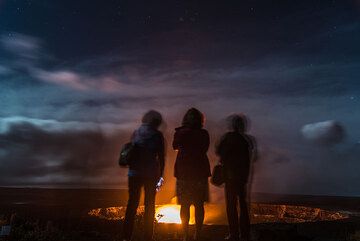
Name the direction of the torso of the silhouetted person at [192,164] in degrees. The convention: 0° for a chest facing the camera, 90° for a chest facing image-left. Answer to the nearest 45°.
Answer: approximately 180°

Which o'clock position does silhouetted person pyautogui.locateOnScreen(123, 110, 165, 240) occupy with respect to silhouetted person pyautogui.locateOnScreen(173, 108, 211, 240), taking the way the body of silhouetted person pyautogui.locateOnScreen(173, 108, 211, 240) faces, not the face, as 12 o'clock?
silhouetted person pyautogui.locateOnScreen(123, 110, 165, 240) is roughly at 9 o'clock from silhouetted person pyautogui.locateOnScreen(173, 108, 211, 240).

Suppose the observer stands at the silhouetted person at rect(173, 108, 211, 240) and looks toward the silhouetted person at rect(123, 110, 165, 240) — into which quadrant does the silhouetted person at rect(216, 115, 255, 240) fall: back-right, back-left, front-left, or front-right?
back-right

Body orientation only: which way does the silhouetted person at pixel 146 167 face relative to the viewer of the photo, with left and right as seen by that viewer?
facing away from the viewer and to the right of the viewer

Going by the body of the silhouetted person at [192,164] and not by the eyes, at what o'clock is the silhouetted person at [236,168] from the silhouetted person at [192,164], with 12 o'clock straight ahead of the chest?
the silhouetted person at [236,168] is roughly at 2 o'clock from the silhouetted person at [192,164].
